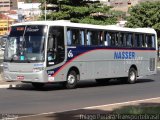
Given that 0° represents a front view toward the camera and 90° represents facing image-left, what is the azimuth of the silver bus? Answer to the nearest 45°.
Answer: approximately 45°
